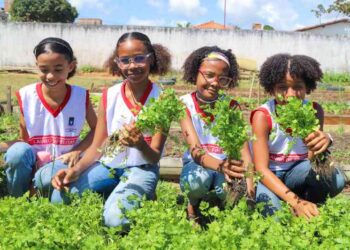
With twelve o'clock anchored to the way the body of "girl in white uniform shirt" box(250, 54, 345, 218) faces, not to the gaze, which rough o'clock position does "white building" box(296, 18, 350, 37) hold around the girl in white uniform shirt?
The white building is roughly at 6 o'clock from the girl in white uniform shirt.

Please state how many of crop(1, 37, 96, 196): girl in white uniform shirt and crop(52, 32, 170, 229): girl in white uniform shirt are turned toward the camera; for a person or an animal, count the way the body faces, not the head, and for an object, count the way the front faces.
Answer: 2

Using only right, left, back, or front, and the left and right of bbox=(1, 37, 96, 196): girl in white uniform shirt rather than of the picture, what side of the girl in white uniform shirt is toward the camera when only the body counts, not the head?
front

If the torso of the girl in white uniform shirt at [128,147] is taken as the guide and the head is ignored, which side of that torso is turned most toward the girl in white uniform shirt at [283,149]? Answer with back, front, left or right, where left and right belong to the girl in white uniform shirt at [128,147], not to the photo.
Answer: left

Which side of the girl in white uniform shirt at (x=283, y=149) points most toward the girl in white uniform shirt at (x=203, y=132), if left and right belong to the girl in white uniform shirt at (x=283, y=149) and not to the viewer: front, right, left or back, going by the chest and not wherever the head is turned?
right

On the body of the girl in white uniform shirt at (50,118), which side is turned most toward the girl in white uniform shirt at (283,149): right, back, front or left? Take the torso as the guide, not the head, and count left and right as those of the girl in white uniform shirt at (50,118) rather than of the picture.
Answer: left

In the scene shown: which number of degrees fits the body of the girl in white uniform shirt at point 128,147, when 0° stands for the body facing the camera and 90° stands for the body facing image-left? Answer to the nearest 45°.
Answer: approximately 0°

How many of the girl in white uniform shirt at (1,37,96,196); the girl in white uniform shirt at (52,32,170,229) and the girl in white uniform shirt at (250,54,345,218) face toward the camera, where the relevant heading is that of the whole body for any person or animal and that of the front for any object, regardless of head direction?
3
